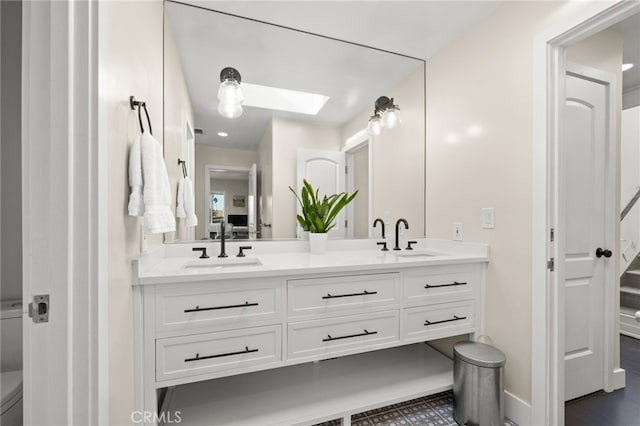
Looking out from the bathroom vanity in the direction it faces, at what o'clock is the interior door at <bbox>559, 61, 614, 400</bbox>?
The interior door is roughly at 10 o'clock from the bathroom vanity.

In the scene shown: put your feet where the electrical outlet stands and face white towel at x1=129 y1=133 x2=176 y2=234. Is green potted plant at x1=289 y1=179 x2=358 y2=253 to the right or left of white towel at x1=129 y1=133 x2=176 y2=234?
right

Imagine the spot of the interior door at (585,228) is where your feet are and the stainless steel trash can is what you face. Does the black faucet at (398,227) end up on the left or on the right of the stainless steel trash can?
right

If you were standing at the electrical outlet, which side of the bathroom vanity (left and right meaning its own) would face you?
left

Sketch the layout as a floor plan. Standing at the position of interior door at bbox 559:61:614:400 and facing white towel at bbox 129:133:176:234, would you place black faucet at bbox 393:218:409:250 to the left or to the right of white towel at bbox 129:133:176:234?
right

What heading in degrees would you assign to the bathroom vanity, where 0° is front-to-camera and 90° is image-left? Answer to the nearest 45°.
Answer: approximately 315°

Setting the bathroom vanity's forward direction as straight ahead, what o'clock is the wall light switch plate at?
The wall light switch plate is roughly at 10 o'clock from the bathroom vanity.
